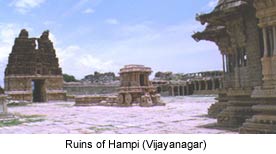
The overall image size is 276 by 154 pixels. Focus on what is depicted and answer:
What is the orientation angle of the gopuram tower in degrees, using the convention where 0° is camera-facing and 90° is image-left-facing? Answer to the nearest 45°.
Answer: approximately 0°

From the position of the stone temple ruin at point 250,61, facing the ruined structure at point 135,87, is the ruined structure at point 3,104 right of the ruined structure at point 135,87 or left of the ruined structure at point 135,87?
left

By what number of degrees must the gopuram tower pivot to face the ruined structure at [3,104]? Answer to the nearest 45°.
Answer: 0° — it already faces it

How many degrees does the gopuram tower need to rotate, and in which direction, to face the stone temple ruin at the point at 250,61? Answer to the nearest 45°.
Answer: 0° — it already faces it
